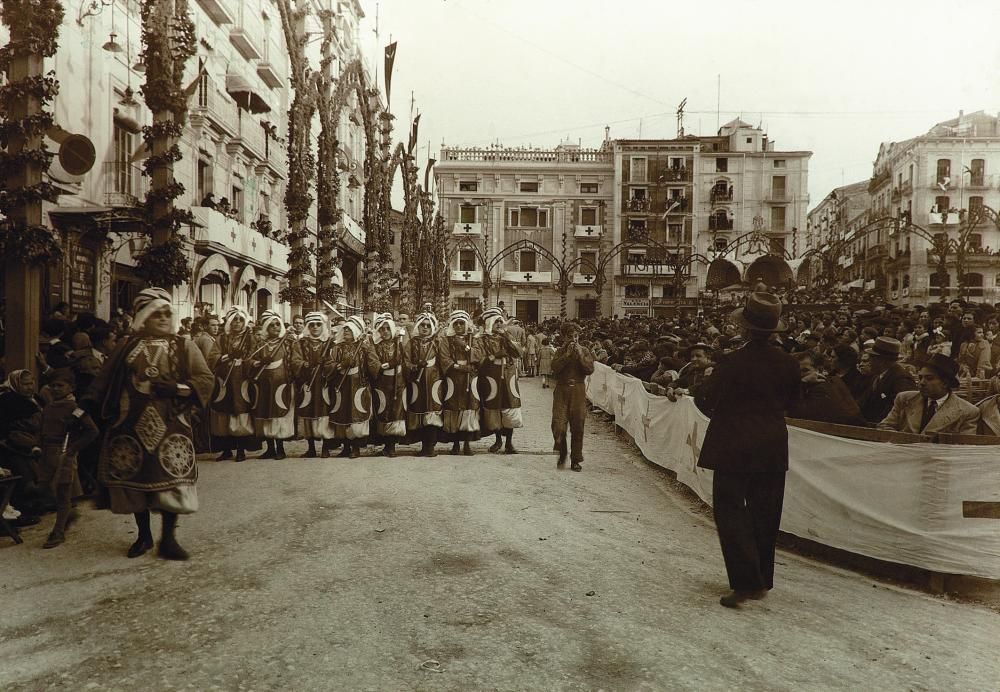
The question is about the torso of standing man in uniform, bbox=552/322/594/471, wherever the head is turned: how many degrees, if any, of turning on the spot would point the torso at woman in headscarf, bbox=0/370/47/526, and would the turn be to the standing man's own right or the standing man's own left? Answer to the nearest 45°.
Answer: approximately 45° to the standing man's own right

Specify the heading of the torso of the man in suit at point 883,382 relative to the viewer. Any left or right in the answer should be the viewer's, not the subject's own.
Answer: facing the viewer and to the left of the viewer

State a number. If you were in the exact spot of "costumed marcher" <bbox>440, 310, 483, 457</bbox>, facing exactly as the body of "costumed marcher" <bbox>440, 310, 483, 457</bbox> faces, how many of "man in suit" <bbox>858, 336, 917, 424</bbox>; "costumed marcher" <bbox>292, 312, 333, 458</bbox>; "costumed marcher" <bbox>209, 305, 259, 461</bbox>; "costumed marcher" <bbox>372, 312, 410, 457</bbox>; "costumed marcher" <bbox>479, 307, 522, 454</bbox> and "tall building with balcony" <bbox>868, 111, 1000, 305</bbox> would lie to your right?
3

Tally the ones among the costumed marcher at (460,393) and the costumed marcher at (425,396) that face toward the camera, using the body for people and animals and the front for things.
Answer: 2

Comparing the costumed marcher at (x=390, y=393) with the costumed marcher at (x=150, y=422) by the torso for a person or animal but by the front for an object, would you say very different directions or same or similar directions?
same or similar directions

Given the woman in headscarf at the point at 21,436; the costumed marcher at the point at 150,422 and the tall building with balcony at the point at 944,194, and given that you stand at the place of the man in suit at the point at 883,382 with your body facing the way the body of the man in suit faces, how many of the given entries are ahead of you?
2

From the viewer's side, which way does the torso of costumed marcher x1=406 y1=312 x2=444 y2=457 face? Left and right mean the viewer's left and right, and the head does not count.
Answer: facing the viewer

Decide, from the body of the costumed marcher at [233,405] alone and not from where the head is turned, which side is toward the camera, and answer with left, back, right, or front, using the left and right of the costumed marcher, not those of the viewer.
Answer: front

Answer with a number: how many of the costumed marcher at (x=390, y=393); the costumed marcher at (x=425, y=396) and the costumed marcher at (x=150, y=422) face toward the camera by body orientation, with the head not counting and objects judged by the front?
3

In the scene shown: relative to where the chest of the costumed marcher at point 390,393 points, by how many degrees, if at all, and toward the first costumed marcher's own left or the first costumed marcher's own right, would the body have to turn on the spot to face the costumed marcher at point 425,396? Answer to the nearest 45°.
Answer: approximately 90° to the first costumed marcher's own left

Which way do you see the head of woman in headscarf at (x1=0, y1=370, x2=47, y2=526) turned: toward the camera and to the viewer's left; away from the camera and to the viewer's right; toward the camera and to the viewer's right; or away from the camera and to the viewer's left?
toward the camera and to the viewer's right

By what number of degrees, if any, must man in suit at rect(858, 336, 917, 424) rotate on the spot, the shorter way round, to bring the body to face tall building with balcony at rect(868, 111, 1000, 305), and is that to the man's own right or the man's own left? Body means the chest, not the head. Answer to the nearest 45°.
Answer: approximately 135° to the man's own right

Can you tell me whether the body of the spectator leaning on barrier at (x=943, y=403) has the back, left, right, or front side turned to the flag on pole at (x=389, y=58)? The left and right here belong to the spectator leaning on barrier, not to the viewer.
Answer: right

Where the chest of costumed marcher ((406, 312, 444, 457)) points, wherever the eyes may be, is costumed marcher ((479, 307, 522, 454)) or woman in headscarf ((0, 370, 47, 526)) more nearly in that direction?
the woman in headscarf

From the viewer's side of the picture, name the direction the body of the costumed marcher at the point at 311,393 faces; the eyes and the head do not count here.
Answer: toward the camera
